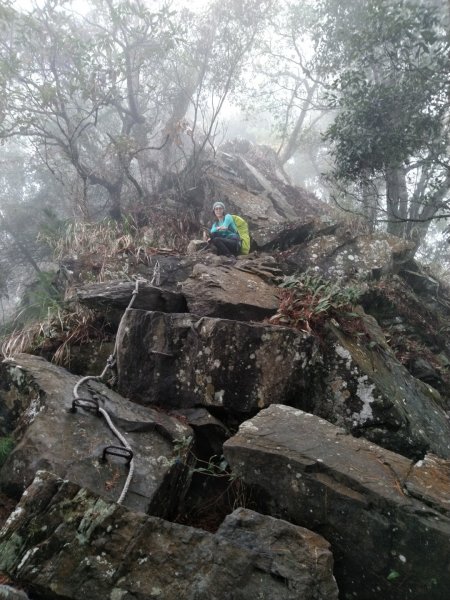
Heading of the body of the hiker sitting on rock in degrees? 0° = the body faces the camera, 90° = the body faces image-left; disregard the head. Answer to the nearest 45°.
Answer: approximately 45°

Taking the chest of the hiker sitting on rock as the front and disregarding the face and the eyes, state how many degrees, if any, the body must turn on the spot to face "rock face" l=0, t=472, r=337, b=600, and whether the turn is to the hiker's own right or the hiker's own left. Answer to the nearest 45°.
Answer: approximately 45° to the hiker's own left

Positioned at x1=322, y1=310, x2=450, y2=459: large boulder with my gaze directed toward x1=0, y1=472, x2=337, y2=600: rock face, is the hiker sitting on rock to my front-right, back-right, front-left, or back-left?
back-right

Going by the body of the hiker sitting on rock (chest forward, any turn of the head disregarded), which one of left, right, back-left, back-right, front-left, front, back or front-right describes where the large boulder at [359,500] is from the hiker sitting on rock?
front-left

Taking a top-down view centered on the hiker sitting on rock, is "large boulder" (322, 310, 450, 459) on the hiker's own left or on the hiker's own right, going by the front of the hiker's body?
on the hiker's own left

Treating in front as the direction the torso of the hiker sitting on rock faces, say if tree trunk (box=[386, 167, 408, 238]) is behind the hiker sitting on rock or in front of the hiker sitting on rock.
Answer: behind
